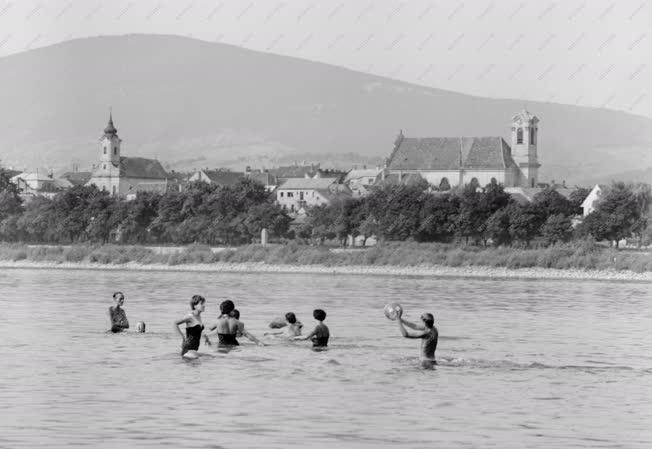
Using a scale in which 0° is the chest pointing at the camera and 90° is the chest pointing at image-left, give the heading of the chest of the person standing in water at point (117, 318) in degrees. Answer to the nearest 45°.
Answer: approximately 315°

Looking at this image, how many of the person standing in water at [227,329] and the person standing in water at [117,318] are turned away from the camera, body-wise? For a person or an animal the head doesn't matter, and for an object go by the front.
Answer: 1

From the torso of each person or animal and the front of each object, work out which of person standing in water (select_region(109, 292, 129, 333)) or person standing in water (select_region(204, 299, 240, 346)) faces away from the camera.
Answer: person standing in water (select_region(204, 299, 240, 346))

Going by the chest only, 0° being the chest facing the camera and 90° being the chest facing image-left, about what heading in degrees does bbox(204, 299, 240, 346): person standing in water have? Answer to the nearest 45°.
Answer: approximately 180°
